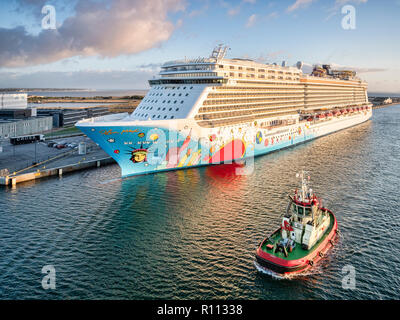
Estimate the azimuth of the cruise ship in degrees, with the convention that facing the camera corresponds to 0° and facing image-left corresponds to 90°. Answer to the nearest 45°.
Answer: approximately 45°

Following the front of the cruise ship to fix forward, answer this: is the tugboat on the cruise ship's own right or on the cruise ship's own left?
on the cruise ship's own left
